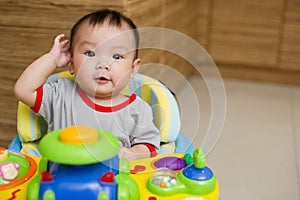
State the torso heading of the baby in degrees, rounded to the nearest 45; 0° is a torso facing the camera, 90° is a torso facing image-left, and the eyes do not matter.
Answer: approximately 0°

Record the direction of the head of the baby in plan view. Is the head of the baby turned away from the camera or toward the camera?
toward the camera
